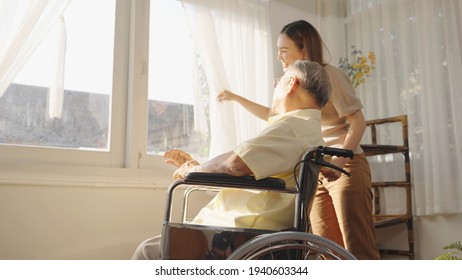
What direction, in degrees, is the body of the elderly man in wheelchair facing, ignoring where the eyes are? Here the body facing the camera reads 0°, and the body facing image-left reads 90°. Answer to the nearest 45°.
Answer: approximately 90°

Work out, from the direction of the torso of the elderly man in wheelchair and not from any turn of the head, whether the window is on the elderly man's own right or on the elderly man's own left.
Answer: on the elderly man's own right

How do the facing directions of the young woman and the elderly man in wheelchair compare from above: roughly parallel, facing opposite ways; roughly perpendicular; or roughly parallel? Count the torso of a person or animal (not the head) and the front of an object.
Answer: roughly parallel

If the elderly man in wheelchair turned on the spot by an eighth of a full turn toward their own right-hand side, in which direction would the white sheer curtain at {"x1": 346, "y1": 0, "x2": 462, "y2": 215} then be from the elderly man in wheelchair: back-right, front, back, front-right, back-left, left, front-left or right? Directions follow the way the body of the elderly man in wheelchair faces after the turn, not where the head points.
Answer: right

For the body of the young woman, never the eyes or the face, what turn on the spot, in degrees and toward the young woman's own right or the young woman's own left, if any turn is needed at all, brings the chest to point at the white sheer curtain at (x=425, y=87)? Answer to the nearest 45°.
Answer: approximately 135° to the young woman's own right

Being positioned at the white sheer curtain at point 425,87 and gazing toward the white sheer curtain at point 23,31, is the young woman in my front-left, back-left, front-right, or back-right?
front-left

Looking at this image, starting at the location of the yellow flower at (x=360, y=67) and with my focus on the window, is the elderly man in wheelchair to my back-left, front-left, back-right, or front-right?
front-left

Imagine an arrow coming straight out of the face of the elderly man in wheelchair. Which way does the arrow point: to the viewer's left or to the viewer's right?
to the viewer's left

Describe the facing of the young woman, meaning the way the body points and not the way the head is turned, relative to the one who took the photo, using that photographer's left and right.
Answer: facing to the left of the viewer

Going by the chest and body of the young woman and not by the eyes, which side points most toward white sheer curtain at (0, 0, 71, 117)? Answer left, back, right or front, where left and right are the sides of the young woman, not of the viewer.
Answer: front

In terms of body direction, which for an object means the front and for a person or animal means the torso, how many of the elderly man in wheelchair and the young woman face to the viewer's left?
2
